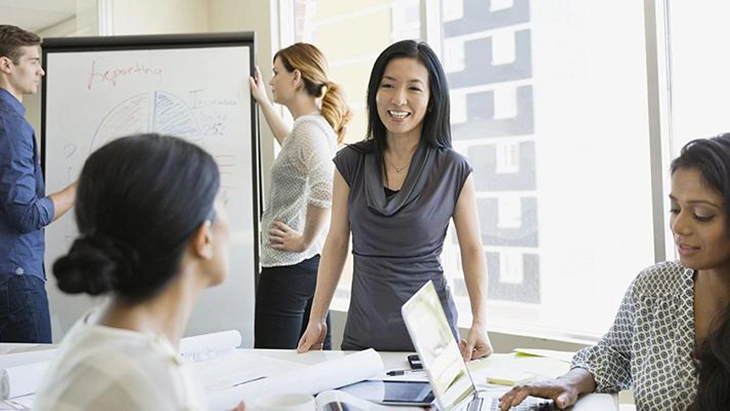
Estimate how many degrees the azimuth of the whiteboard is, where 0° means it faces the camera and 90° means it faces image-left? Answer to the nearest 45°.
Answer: approximately 0°

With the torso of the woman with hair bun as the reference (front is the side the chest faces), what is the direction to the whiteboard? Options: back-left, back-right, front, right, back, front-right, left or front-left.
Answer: front-left

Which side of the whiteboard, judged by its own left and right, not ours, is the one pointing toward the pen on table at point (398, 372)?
front

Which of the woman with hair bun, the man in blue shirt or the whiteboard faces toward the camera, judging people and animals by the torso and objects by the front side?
the whiteboard

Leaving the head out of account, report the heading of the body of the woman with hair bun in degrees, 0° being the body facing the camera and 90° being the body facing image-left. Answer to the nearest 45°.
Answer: approximately 225°

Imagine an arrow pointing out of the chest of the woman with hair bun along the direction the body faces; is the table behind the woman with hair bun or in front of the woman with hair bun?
in front

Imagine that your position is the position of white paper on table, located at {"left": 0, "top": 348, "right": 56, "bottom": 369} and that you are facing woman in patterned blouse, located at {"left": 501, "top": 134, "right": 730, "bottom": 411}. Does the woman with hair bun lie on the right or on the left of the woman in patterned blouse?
right

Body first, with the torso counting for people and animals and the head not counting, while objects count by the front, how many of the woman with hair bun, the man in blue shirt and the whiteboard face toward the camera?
1

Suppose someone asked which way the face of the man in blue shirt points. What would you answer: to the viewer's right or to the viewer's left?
to the viewer's right

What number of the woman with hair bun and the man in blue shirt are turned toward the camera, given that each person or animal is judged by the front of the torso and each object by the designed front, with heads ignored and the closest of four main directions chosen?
0

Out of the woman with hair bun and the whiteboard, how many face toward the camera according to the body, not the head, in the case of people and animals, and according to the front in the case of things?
1

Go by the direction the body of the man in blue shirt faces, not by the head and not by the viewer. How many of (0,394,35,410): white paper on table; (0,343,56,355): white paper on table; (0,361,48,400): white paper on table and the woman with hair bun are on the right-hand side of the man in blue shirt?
4

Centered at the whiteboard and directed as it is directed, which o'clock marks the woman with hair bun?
The woman with hair bun is roughly at 12 o'clock from the whiteboard.

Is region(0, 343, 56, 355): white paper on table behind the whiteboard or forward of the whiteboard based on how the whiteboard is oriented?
forward

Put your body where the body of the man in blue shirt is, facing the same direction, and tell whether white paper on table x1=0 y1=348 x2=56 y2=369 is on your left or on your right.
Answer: on your right

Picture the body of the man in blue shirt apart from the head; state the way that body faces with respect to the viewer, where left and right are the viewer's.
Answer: facing to the right of the viewer

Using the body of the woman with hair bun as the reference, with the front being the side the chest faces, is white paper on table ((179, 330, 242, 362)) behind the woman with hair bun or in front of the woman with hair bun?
in front
